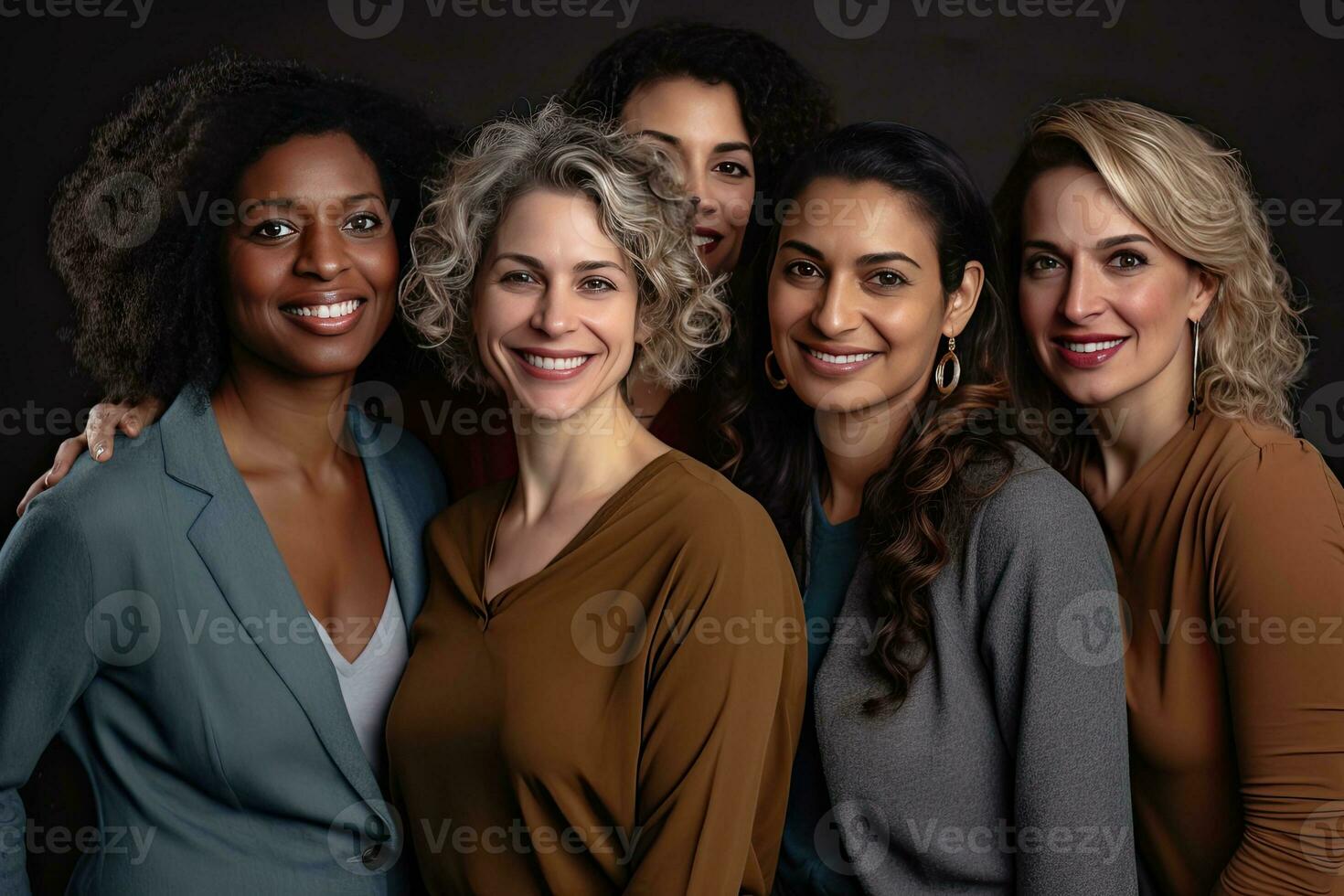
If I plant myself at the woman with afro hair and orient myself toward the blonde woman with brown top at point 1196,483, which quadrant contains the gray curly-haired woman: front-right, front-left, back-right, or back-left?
front-right

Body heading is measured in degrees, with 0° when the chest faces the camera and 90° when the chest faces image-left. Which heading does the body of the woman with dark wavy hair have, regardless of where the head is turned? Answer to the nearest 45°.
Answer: approximately 45°

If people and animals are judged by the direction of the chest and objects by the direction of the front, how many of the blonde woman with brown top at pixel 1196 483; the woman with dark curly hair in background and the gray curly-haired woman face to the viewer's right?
0

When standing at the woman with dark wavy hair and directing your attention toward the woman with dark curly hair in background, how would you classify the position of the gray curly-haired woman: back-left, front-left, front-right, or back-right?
front-left

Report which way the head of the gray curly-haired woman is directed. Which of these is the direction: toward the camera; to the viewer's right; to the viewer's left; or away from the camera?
toward the camera

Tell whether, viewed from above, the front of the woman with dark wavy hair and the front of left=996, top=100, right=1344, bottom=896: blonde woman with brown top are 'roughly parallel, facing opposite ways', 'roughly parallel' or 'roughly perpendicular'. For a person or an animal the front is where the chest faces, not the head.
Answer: roughly parallel

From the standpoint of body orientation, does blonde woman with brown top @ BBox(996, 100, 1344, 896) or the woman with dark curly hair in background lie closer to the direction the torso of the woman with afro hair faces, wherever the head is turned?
the blonde woman with brown top

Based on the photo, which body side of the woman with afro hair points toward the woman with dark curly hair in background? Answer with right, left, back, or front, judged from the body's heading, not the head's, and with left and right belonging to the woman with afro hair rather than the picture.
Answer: left

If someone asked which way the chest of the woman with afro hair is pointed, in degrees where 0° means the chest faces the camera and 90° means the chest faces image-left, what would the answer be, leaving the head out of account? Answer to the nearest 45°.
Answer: approximately 315°

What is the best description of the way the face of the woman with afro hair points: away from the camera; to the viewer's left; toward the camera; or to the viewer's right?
toward the camera
